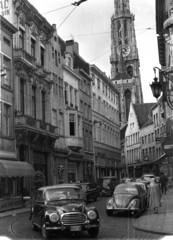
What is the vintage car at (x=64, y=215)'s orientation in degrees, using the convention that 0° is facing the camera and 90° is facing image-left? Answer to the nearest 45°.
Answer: approximately 315°

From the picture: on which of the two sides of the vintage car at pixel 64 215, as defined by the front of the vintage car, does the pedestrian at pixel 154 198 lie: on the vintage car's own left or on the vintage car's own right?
on the vintage car's own left

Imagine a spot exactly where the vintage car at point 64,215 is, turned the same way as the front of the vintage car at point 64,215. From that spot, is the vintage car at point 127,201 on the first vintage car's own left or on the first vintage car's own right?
on the first vintage car's own left

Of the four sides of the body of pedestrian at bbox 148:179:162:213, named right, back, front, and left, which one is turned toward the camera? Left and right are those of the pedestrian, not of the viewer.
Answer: back

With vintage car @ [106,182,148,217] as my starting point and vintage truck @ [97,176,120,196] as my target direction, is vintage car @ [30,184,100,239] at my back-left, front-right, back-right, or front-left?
back-left

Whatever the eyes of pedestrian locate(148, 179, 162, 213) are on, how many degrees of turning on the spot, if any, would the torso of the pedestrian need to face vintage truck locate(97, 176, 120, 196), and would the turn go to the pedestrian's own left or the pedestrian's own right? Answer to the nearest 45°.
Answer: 0° — they already face it

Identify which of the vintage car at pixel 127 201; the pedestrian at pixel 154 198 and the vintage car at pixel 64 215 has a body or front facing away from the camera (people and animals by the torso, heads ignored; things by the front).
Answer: the pedestrian

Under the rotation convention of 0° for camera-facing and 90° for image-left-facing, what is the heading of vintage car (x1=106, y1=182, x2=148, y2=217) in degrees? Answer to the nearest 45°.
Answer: approximately 45°

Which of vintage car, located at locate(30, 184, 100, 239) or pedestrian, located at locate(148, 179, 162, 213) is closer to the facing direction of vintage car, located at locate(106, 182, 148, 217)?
the vintage car

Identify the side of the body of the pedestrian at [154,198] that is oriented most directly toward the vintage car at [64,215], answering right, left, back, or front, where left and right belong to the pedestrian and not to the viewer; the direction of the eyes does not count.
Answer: back

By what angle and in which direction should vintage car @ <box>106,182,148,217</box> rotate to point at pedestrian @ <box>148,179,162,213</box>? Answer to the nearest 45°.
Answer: approximately 135° to its left

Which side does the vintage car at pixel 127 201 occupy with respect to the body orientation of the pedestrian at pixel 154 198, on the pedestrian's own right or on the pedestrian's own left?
on the pedestrian's own left
